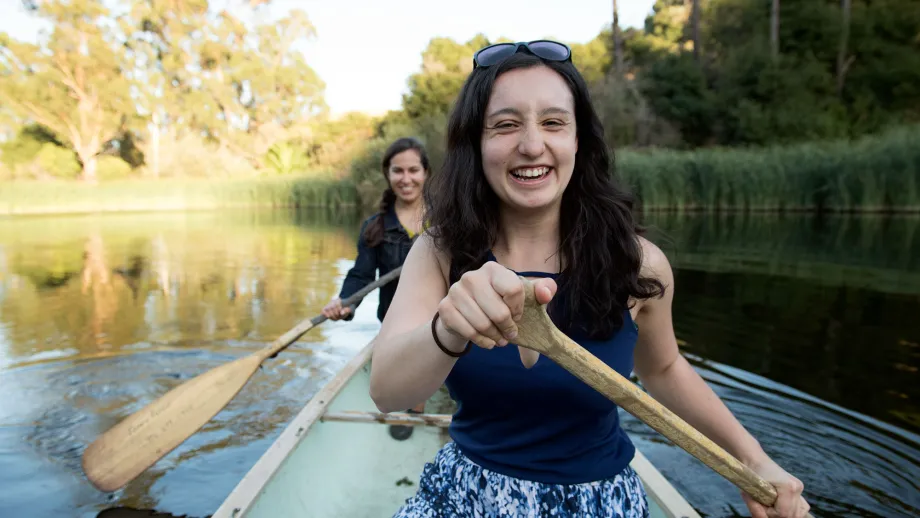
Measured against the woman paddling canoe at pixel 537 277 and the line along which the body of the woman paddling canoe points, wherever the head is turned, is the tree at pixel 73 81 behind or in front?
behind

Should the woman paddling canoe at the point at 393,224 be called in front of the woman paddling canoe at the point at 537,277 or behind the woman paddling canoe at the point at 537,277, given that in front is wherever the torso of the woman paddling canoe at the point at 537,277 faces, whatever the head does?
behind

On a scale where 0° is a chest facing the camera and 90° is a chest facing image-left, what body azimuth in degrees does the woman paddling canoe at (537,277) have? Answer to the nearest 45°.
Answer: approximately 0°

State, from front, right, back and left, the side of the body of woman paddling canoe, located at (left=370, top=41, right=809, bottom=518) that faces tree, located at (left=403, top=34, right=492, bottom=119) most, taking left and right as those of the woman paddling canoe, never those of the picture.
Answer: back
